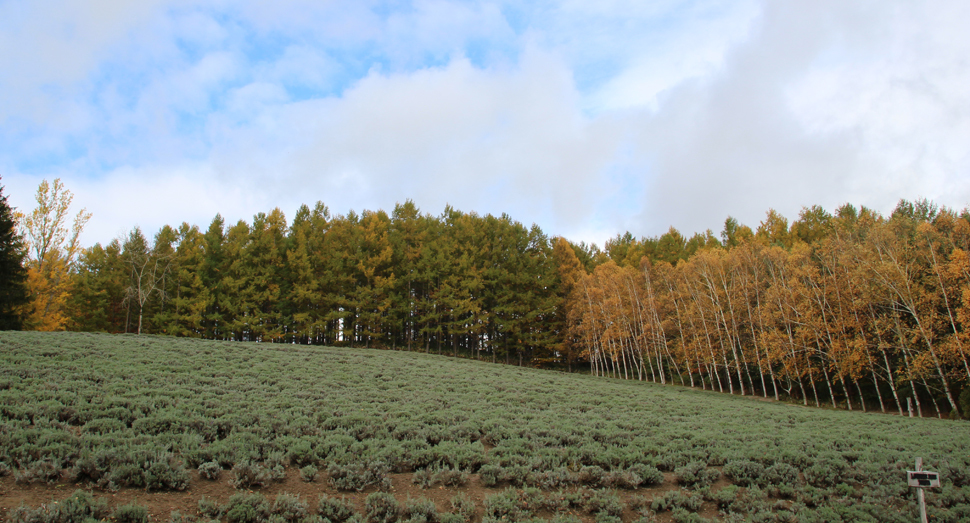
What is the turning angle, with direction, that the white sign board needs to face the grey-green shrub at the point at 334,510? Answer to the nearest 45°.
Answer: approximately 45° to its right

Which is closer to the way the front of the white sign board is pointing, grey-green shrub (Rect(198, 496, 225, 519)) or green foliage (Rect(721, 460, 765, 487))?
the grey-green shrub

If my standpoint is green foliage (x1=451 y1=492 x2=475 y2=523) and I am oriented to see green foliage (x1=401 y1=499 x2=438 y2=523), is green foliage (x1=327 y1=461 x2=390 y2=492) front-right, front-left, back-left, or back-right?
front-right

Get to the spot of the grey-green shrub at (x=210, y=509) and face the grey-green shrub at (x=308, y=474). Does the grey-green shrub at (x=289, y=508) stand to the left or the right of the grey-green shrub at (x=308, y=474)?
right

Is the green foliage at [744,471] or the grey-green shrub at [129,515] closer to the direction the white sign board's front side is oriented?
the grey-green shrub

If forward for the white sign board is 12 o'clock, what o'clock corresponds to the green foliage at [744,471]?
The green foliage is roughly at 4 o'clock from the white sign board.

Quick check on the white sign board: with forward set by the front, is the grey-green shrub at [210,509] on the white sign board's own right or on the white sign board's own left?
on the white sign board's own right

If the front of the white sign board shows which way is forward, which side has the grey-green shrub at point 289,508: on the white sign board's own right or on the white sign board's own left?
on the white sign board's own right

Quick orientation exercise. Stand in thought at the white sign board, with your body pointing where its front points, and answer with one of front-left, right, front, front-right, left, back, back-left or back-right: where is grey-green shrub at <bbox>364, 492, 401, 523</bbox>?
front-right

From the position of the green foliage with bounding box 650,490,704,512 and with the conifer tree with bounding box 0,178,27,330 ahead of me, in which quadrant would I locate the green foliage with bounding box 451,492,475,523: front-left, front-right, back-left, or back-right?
front-left

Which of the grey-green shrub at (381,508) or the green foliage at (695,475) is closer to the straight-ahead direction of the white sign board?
the grey-green shrub

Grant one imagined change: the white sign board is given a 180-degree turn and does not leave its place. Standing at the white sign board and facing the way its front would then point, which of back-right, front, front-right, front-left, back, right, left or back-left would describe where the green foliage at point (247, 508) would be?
back-left

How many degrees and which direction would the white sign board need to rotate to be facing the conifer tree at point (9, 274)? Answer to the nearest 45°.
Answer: approximately 90° to its right

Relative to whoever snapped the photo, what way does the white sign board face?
facing the viewer
